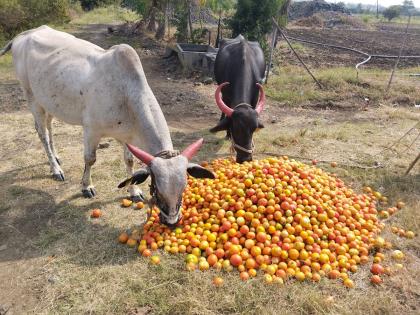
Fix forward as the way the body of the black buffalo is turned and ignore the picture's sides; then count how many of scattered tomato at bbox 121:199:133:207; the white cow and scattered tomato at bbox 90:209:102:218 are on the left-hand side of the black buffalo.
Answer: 0

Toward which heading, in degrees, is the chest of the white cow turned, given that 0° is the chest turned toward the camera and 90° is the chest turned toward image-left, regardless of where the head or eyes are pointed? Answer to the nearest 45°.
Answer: approximately 315°

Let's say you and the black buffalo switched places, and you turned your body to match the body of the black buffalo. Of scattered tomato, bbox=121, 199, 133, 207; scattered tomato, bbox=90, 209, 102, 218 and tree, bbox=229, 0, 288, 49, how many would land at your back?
1

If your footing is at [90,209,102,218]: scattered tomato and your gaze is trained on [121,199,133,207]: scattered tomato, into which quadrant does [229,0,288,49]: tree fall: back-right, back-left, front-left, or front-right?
front-left

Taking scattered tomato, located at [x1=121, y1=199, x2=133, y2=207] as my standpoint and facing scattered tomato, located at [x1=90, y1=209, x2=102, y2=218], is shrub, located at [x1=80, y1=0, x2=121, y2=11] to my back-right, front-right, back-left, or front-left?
back-right

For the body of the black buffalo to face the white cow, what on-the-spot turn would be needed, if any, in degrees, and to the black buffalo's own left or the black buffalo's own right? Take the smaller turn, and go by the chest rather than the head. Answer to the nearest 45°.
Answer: approximately 45° to the black buffalo's own right

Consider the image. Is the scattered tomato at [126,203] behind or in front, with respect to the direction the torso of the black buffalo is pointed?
in front

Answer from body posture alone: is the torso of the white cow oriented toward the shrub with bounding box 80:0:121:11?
no

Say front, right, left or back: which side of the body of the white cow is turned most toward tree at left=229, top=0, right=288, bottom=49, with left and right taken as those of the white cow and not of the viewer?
left

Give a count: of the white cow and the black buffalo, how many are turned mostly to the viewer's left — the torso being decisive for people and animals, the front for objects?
0

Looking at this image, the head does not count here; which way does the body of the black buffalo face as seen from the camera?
toward the camera

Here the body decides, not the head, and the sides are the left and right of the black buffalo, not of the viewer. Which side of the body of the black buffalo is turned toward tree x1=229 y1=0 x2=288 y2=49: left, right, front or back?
back

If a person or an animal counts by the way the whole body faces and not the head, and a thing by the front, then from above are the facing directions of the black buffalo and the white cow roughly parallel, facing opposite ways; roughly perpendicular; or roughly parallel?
roughly perpendicular

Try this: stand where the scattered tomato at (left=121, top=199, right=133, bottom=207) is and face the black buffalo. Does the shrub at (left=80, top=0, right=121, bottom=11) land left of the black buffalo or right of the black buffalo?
left
